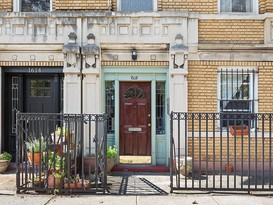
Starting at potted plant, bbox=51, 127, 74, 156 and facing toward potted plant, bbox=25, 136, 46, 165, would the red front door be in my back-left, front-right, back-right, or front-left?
back-right

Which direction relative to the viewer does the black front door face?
toward the camera

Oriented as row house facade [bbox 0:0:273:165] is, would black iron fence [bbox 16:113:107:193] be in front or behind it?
in front

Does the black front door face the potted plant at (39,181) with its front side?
yes

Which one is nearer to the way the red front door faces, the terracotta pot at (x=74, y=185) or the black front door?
the terracotta pot

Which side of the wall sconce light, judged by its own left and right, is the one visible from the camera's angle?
front

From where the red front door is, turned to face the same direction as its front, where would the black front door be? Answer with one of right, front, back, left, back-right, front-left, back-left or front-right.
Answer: right

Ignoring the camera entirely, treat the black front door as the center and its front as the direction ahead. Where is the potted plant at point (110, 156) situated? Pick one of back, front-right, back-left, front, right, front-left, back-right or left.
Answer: front-left

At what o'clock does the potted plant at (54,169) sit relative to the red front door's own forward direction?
The potted plant is roughly at 1 o'clock from the red front door.

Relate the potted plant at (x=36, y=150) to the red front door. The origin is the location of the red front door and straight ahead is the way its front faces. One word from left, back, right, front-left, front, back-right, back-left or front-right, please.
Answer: front-right
